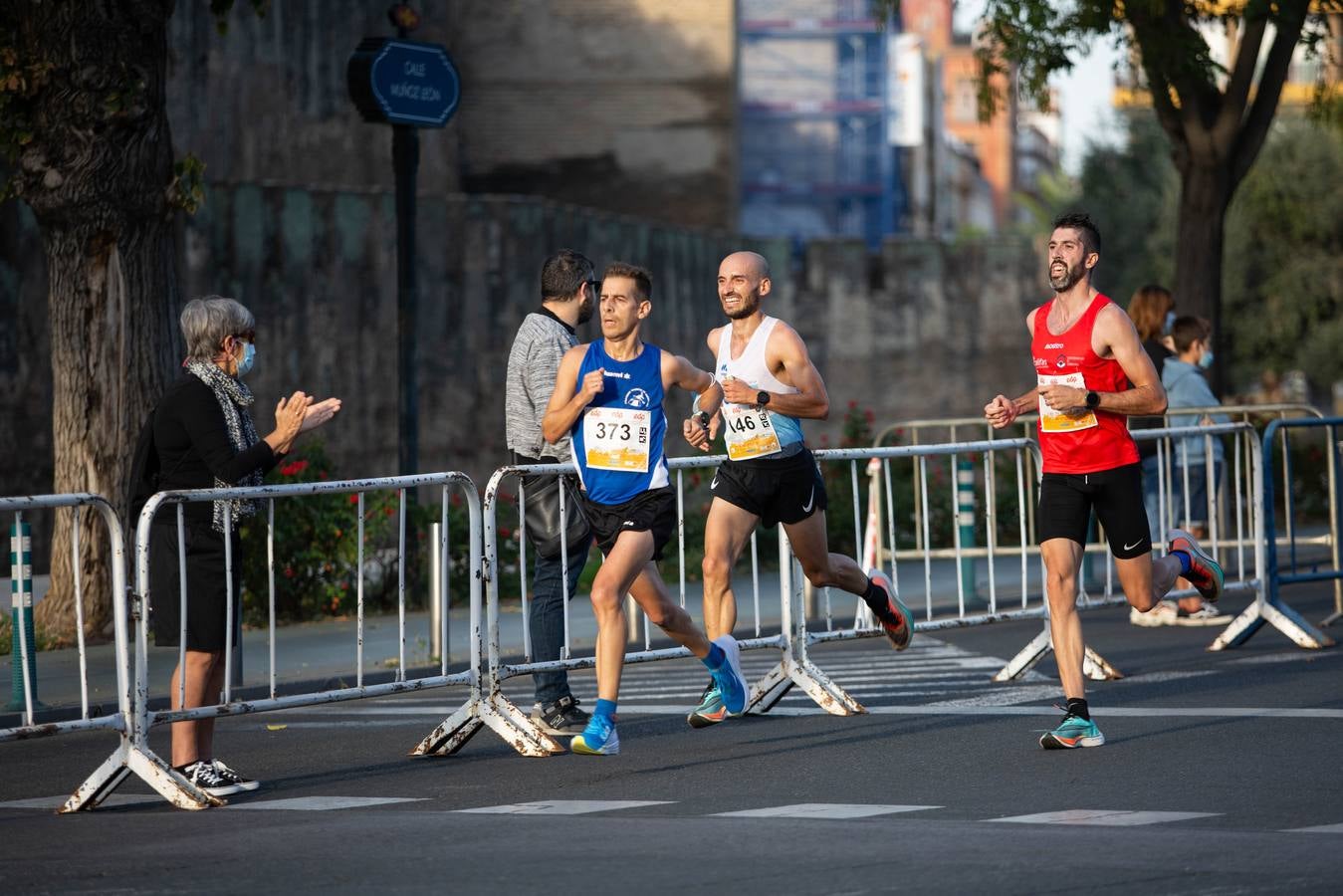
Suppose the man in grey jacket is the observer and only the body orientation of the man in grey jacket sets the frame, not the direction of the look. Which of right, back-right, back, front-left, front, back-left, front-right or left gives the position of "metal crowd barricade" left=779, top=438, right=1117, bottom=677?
front-left

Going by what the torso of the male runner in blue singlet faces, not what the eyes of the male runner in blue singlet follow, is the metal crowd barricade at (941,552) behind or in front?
behind

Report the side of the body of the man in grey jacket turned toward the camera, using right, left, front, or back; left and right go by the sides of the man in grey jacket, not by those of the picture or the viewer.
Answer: right

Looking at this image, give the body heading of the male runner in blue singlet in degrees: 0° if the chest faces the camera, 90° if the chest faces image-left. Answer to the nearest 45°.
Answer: approximately 45°

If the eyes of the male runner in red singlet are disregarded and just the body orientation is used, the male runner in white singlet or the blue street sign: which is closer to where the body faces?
the male runner in white singlet

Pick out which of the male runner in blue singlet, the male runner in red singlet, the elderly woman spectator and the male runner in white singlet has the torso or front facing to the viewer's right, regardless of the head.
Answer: the elderly woman spectator

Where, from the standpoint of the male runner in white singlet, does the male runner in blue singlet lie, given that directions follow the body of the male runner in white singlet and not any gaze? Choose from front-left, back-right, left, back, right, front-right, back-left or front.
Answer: front

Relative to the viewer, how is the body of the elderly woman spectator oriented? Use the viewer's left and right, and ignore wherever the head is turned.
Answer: facing to the right of the viewer

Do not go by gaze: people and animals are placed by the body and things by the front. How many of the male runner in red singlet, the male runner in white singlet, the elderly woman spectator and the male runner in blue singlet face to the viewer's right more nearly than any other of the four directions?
1

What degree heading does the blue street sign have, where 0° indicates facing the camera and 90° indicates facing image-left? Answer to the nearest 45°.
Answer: approximately 315°

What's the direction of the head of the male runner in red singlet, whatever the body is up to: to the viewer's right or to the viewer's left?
to the viewer's left

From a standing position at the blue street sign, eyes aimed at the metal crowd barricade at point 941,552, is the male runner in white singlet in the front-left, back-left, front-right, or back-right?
front-right

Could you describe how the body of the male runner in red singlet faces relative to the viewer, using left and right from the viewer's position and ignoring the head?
facing the viewer and to the left of the viewer

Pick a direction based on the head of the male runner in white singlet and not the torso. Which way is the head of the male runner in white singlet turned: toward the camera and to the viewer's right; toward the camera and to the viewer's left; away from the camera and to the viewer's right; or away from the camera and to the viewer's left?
toward the camera and to the viewer's left

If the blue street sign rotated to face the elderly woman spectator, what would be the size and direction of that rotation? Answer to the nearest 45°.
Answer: approximately 45° to its right
